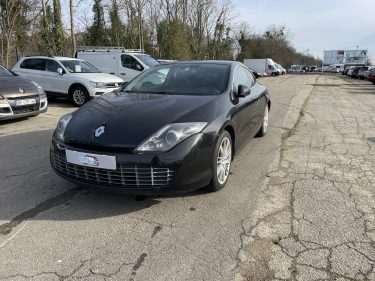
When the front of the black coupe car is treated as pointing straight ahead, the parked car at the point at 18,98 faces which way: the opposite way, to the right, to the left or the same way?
to the left

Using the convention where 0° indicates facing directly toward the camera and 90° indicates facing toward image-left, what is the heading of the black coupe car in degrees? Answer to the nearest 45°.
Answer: approximately 45°

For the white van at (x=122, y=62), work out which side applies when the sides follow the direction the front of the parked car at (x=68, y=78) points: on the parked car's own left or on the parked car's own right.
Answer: on the parked car's own left

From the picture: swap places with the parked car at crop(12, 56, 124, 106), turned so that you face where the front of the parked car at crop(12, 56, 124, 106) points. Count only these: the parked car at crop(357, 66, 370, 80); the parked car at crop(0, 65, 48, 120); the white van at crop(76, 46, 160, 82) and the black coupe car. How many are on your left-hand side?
2

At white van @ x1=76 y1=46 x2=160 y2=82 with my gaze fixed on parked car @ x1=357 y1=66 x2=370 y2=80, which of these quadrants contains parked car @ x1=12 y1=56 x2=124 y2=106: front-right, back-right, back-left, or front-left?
back-right

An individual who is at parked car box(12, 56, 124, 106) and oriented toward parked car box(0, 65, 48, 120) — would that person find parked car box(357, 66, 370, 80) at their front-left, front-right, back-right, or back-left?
back-left

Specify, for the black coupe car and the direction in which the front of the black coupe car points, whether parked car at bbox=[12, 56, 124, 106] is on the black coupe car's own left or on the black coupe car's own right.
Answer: on the black coupe car's own right

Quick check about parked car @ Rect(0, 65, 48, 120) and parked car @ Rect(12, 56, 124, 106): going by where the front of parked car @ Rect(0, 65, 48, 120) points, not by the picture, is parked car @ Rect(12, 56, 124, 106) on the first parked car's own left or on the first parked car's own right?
on the first parked car's own left

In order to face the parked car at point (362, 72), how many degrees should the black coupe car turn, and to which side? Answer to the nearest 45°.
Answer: approximately 180°

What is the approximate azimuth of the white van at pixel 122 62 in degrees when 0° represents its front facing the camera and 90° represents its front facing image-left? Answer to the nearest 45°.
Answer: approximately 315°
